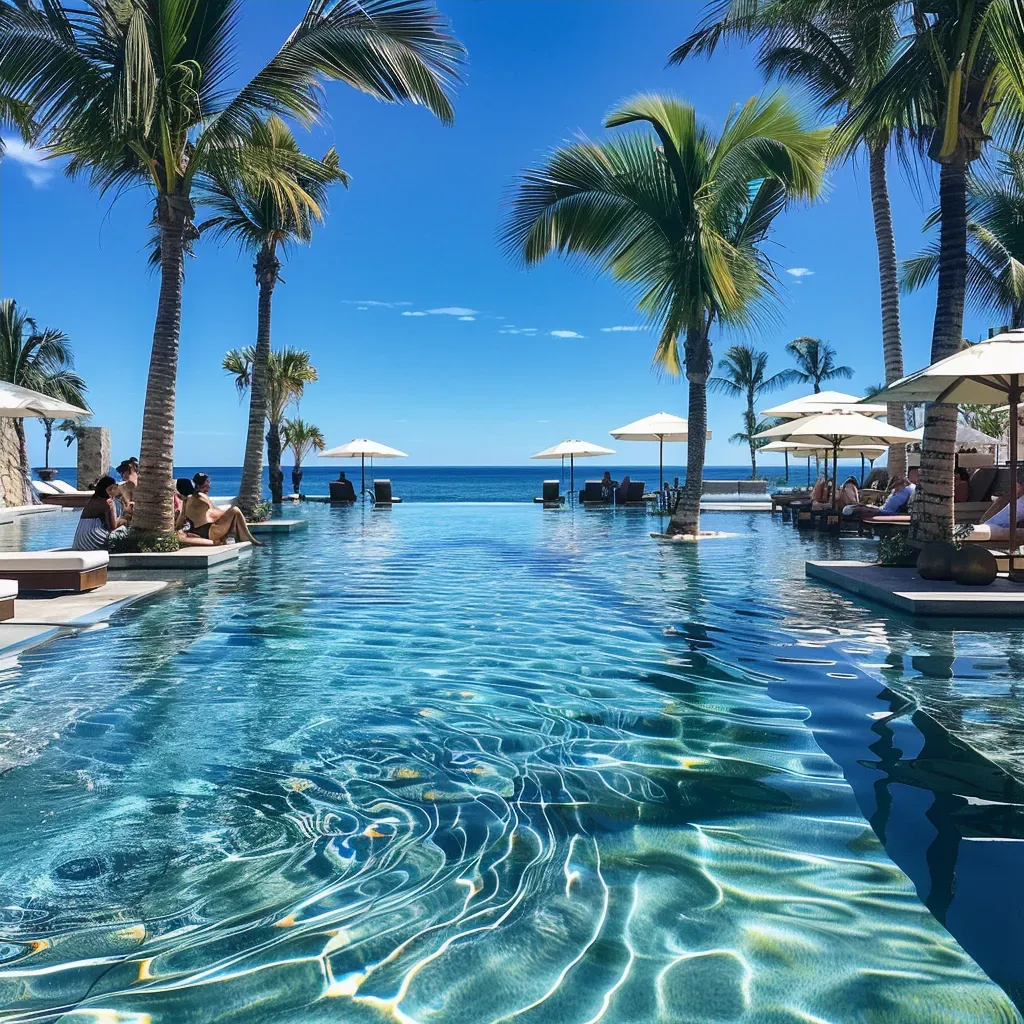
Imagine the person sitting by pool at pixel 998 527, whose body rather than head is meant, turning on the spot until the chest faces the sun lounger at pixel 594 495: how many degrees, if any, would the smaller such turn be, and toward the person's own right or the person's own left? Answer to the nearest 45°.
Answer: approximately 45° to the person's own right

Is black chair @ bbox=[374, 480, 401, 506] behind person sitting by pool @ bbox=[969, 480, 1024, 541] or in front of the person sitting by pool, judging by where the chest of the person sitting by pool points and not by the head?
in front

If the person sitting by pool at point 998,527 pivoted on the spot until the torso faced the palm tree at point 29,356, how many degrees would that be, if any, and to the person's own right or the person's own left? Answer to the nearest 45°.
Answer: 0° — they already face it

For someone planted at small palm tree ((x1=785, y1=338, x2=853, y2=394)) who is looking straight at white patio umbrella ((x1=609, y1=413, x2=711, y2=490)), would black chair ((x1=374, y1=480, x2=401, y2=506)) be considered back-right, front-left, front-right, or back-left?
front-right

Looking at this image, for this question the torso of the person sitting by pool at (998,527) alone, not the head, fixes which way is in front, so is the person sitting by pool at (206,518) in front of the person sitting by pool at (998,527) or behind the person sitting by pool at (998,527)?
in front

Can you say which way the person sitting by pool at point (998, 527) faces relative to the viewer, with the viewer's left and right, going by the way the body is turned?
facing to the left of the viewer

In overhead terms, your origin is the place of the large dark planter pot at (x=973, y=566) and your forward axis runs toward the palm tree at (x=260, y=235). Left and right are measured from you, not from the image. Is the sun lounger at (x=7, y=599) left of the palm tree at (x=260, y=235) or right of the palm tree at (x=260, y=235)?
left

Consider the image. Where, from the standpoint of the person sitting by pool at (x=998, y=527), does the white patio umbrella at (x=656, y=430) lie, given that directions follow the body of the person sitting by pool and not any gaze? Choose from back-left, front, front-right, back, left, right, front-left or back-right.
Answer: front-right
